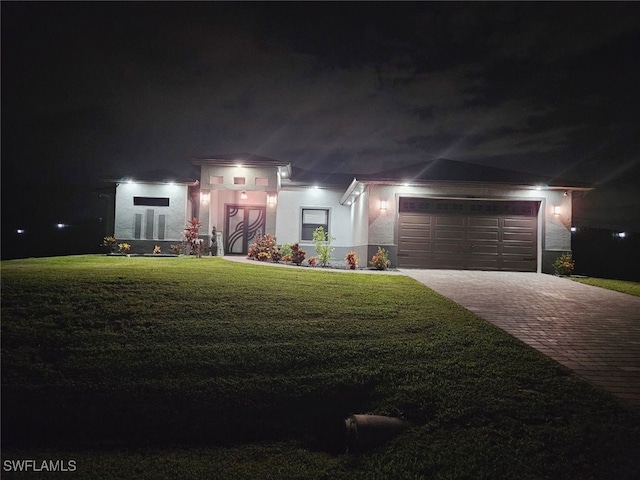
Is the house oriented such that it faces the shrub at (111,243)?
no

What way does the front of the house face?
toward the camera

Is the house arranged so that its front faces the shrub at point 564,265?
no
